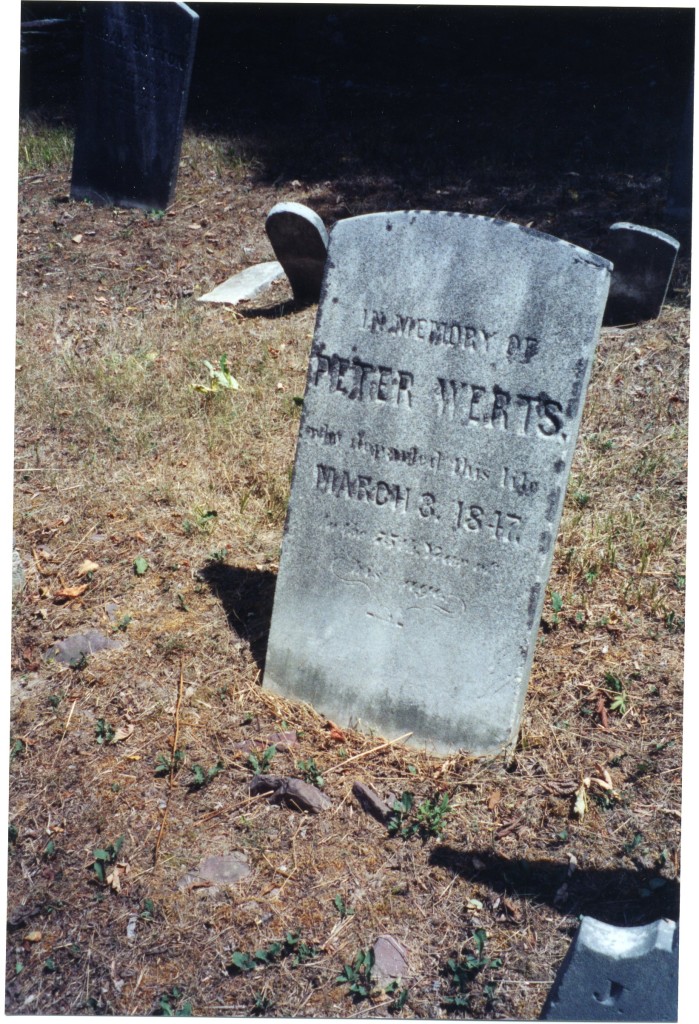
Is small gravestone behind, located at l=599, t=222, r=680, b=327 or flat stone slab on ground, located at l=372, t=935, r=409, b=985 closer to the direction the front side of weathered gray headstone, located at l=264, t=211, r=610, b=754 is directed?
the flat stone slab on ground

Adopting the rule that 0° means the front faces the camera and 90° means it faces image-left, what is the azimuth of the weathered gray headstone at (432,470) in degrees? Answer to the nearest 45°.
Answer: approximately 0°

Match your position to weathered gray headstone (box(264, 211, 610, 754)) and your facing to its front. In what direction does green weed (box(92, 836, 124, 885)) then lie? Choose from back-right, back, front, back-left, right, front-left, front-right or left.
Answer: front-right

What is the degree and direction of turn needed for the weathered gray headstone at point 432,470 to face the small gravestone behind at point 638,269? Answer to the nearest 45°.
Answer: approximately 180°

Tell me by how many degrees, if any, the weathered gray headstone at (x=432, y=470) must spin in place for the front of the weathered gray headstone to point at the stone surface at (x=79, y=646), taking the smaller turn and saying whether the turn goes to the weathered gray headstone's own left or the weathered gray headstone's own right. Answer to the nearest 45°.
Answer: approximately 90° to the weathered gray headstone's own right
